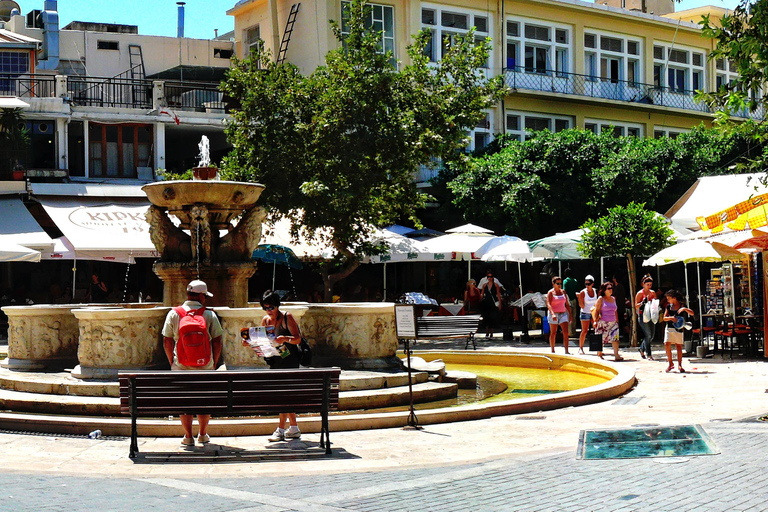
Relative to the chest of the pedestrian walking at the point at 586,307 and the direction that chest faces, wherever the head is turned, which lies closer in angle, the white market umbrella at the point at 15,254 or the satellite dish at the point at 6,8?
the white market umbrella

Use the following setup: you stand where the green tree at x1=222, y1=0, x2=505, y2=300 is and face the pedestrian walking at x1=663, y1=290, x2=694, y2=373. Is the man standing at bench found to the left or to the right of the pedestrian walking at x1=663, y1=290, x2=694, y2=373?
right

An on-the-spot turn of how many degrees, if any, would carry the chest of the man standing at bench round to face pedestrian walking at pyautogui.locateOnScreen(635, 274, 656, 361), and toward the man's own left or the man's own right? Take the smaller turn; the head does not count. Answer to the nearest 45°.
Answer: approximately 45° to the man's own right

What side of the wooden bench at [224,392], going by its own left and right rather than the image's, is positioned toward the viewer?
back

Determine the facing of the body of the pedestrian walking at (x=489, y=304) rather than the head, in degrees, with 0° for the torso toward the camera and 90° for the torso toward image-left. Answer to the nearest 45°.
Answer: approximately 0°

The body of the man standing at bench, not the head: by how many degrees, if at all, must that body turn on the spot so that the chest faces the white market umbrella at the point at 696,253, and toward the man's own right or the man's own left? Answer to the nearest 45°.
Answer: approximately 45° to the man's own right

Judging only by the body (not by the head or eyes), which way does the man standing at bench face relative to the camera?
away from the camera

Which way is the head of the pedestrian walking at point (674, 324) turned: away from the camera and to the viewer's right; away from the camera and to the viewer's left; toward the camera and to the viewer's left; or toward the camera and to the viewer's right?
toward the camera and to the viewer's left

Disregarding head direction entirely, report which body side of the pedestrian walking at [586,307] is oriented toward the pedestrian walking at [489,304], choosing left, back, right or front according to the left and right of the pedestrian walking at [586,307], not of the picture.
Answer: right

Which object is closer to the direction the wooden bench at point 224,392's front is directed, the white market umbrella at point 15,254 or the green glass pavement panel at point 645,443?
the white market umbrella

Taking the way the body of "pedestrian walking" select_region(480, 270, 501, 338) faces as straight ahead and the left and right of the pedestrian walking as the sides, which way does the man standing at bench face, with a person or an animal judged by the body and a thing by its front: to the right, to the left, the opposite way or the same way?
the opposite way
